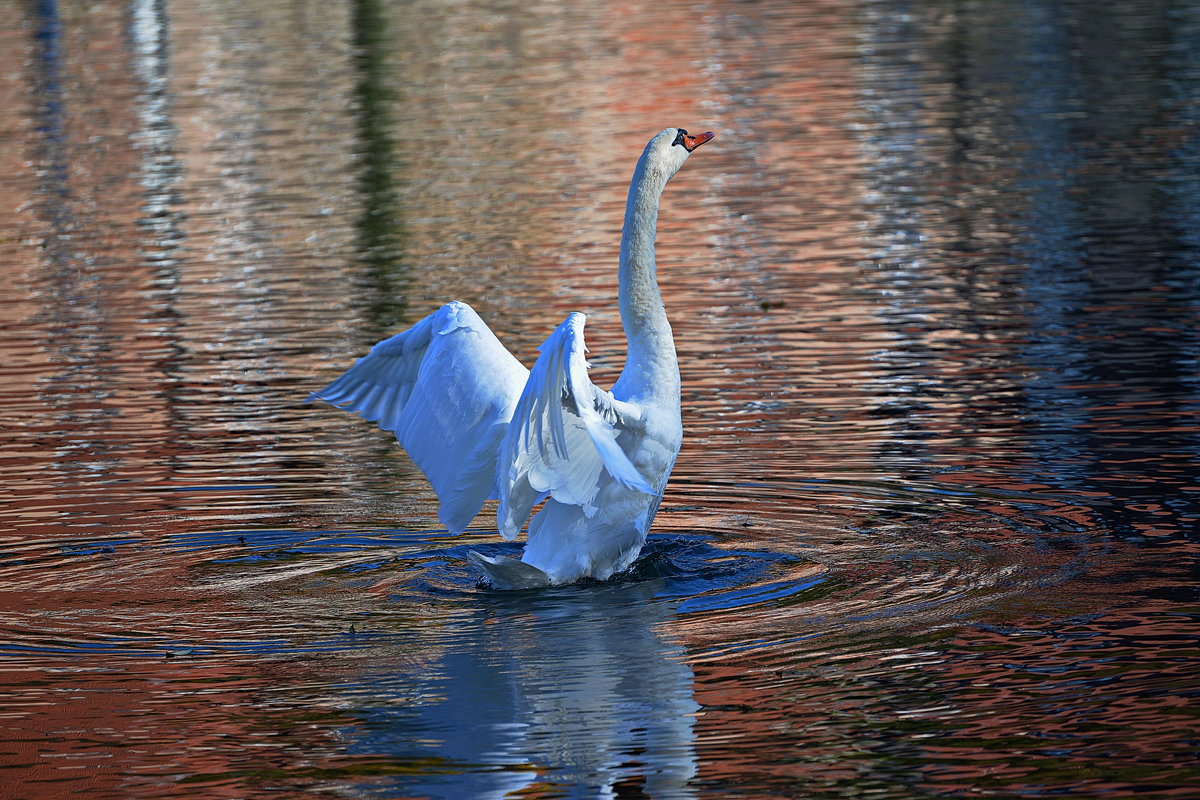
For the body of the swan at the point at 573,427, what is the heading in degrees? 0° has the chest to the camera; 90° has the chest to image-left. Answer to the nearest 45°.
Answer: approximately 270°
